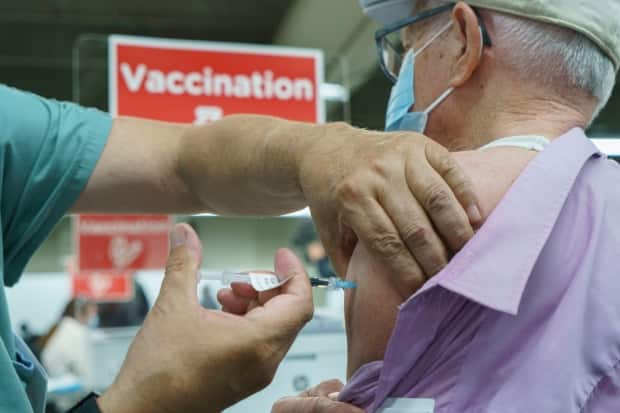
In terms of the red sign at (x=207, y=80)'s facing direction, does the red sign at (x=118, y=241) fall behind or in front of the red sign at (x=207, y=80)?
behind

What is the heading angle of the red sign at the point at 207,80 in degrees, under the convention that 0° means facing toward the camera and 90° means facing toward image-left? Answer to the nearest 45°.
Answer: approximately 0°

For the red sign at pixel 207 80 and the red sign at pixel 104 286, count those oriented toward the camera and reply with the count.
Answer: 2

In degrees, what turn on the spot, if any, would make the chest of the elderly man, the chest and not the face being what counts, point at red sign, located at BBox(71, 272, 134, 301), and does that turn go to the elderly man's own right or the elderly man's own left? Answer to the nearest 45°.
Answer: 0° — they already face it

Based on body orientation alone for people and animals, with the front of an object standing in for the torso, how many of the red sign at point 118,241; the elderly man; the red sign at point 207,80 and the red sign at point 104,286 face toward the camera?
3

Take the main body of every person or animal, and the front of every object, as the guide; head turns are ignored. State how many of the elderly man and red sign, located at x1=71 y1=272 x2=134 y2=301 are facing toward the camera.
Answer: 1

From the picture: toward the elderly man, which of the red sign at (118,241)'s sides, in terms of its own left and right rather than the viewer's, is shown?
front

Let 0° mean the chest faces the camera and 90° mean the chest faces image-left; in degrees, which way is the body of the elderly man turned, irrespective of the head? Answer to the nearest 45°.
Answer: approximately 135°

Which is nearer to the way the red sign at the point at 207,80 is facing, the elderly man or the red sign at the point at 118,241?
the elderly man

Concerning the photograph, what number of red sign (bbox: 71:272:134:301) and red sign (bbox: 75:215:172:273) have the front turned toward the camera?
2
